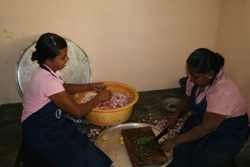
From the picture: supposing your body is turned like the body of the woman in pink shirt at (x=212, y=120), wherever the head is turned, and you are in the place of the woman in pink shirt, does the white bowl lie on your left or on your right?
on your right

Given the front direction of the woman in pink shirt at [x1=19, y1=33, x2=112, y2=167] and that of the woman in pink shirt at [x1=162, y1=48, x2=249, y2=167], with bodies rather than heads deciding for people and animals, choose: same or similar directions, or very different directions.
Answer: very different directions

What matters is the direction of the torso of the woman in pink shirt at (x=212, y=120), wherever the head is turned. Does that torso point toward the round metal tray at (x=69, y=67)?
no

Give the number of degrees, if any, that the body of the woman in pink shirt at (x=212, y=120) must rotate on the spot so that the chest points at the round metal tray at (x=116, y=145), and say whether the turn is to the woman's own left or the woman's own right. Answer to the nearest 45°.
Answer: approximately 45° to the woman's own right

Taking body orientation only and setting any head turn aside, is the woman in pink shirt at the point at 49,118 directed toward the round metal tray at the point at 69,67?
no

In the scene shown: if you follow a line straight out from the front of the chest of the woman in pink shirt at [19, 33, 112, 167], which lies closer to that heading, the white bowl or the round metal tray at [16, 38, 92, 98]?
the white bowl

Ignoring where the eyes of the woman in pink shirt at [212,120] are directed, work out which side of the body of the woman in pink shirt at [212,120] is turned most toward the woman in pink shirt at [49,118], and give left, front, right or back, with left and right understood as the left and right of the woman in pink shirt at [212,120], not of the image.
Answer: front

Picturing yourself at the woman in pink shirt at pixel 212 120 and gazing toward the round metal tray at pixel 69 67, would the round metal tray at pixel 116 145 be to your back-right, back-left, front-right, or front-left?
front-left

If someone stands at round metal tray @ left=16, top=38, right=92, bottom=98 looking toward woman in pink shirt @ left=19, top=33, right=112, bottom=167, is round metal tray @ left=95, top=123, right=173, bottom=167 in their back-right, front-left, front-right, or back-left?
front-left

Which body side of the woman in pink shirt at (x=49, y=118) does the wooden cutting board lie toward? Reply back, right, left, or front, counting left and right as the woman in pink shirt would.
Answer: front

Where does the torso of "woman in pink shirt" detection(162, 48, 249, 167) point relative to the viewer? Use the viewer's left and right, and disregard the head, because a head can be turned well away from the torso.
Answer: facing the viewer and to the left of the viewer

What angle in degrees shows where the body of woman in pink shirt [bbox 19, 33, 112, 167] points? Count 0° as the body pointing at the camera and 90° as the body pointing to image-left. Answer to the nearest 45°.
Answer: approximately 270°

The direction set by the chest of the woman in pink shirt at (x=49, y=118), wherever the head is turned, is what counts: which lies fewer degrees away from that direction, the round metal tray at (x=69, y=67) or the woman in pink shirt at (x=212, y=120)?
the woman in pink shirt

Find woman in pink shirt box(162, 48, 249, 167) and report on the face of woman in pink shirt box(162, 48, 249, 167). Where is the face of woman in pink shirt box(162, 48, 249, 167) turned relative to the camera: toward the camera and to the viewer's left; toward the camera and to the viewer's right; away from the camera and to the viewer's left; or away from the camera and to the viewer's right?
toward the camera and to the viewer's left

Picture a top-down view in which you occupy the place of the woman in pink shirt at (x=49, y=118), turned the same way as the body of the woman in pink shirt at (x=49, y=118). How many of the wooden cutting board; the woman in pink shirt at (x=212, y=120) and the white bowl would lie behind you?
0

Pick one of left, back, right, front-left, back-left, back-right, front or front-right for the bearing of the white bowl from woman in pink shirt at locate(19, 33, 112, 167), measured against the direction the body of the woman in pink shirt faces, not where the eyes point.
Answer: front-left

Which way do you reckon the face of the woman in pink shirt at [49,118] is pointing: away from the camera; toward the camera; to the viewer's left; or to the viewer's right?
to the viewer's right
